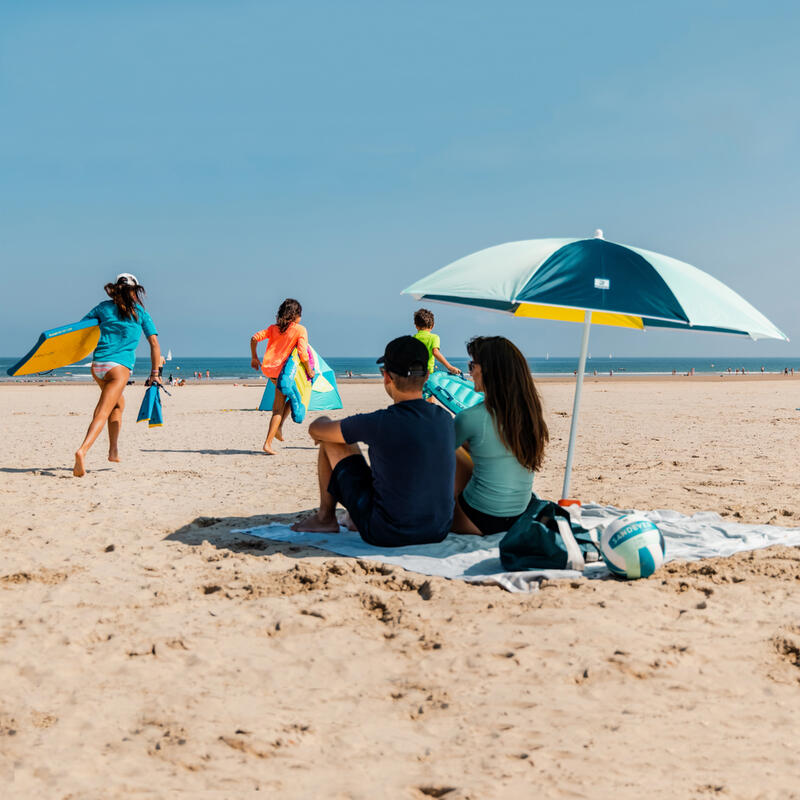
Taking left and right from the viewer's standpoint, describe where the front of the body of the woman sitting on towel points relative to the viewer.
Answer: facing away from the viewer and to the left of the viewer

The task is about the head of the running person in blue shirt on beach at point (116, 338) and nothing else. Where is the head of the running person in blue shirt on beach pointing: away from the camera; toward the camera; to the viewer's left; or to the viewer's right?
away from the camera

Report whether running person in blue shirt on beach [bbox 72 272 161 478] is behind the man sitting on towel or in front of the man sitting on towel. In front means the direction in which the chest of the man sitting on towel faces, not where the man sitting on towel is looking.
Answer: in front

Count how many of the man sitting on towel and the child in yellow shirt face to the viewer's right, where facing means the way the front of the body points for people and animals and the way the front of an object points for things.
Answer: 0

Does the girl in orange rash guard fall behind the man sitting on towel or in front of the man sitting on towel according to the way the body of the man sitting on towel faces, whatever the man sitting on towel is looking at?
in front

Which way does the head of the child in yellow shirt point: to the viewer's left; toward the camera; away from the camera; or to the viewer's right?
away from the camera

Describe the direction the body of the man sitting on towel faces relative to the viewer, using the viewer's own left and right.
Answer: facing away from the viewer and to the left of the viewer

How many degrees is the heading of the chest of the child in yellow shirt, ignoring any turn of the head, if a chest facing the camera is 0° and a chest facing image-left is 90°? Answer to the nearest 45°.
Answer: approximately 180°

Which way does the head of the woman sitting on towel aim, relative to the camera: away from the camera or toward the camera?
away from the camera

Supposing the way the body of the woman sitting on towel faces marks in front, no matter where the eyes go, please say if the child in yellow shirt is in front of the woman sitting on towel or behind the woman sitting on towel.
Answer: in front
